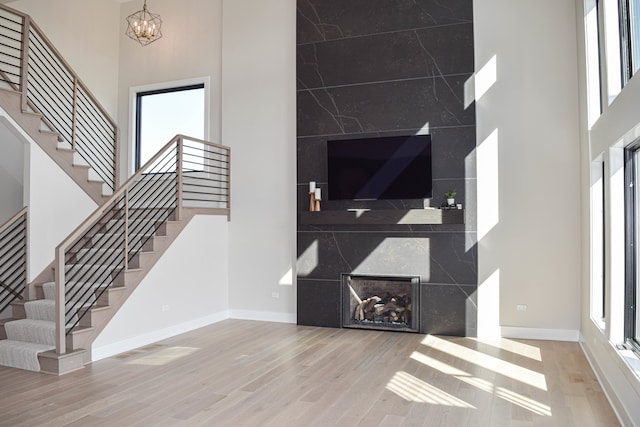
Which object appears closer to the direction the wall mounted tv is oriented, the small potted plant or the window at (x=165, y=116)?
the small potted plant

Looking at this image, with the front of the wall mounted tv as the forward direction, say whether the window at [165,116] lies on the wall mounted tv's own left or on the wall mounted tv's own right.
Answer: on the wall mounted tv's own right

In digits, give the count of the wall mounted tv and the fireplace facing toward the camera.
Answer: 2

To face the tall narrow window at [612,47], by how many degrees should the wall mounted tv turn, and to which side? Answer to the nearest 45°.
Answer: approximately 45° to its left

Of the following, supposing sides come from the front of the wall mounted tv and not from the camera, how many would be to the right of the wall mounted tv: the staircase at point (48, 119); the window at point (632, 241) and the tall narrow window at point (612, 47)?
1

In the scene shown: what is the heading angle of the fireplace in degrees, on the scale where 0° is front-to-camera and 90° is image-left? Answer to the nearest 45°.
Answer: approximately 0°

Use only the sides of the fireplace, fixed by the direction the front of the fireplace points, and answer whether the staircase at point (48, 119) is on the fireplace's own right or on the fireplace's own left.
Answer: on the fireplace's own right

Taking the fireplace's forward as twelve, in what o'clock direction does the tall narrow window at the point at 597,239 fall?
The tall narrow window is roughly at 10 o'clock from the fireplace.

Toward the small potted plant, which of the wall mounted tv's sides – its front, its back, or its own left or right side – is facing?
left

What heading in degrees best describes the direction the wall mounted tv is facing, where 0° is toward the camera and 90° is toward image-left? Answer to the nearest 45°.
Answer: approximately 0°
